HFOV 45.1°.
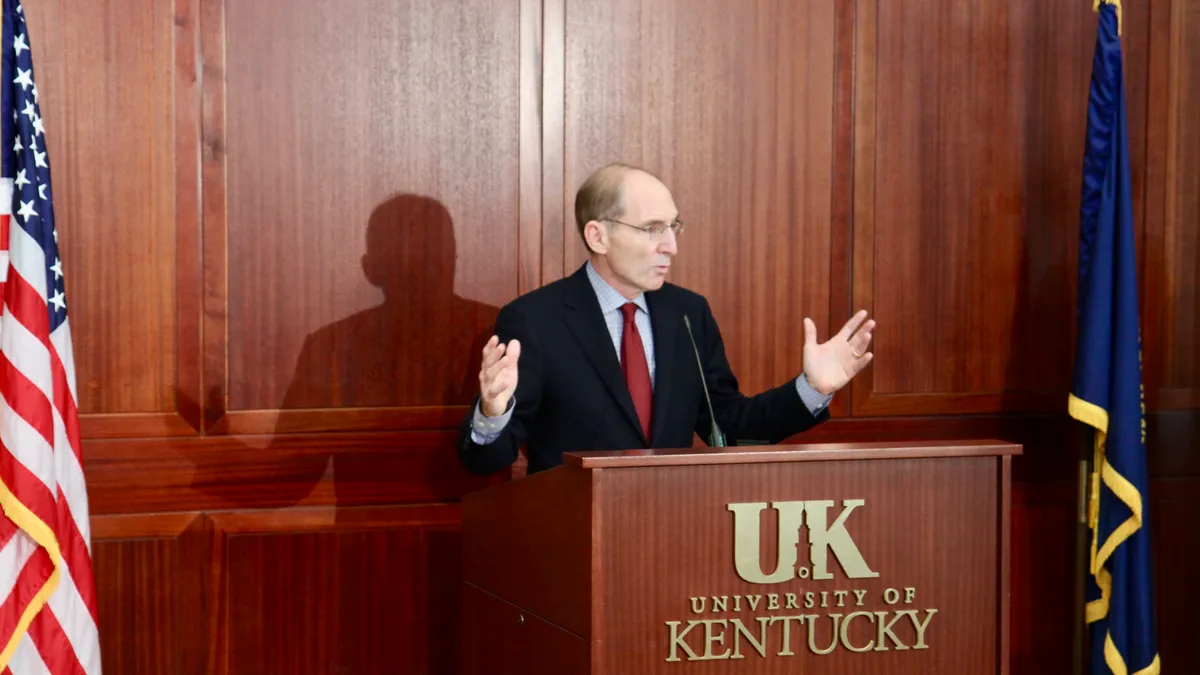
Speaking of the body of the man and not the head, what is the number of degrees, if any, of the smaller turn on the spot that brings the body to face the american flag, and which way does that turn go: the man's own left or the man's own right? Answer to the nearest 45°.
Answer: approximately 135° to the man's own right

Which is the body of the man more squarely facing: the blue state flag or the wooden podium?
the wooden podium

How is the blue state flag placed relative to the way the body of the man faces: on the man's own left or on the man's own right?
on the man's own left

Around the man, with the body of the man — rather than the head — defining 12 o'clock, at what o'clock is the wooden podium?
The wooden podium is roughly at 1 o'clock from the man.

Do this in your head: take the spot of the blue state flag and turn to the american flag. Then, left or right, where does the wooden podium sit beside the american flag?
left

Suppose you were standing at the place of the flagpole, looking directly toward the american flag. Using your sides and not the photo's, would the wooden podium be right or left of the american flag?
left

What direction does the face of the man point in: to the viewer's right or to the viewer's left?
to the viewer's right

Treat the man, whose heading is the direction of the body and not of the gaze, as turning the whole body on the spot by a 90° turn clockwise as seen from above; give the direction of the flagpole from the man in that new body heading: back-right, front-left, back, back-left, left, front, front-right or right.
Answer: back

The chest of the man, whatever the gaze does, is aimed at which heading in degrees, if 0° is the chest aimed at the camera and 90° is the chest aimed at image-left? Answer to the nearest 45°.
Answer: approximately 315°
